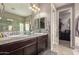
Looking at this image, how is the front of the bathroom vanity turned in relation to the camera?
facing the viewer and to the right of the viewer
